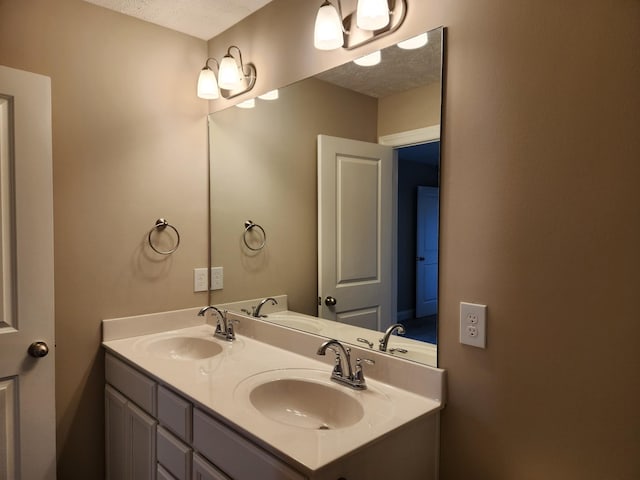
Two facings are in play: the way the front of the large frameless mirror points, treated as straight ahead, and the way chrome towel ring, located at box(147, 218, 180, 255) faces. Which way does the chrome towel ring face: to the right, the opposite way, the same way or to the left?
to the left

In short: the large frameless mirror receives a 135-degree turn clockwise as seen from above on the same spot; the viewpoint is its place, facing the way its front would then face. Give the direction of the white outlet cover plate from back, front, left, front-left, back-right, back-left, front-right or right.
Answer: back-right

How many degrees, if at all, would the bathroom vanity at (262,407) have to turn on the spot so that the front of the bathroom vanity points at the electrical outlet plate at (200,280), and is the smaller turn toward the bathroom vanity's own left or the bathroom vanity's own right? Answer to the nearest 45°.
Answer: approximately 135° to the bathroom vanity's own right

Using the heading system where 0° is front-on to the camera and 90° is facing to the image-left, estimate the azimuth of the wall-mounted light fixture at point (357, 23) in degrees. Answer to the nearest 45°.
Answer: approximately 45°

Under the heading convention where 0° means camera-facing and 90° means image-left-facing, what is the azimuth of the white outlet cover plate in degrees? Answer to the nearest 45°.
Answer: approximately 45°

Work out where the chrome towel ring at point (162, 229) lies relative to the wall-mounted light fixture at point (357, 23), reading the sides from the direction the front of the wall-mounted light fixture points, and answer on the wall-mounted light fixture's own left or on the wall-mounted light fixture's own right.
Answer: on the wall-mounted light fixture's own right

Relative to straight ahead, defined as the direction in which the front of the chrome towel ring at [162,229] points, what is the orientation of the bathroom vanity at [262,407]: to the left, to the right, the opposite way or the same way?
to the right

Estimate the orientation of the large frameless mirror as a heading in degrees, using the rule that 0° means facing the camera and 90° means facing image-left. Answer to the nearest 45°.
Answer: approximately 45°
